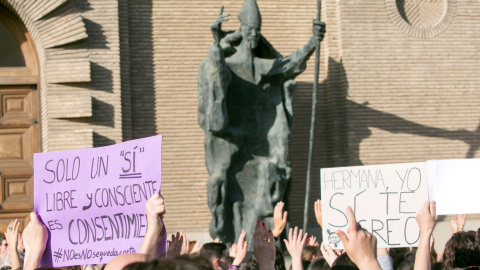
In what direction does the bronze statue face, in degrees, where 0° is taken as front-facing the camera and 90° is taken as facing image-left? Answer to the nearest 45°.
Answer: approximately 0°
